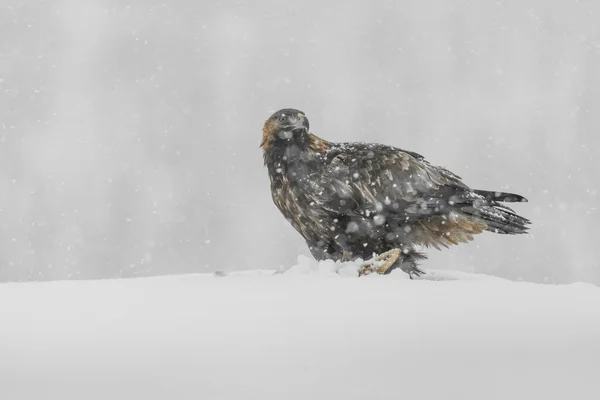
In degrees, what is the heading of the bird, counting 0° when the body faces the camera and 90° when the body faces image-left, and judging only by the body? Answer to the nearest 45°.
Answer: approximately 90°
